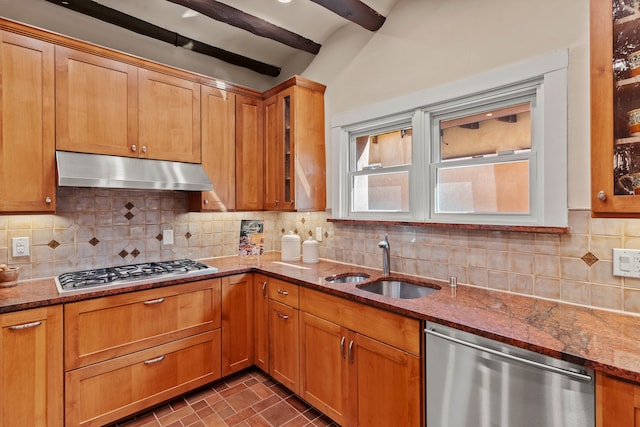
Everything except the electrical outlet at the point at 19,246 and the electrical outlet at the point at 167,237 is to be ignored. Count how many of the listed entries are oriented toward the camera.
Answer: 2

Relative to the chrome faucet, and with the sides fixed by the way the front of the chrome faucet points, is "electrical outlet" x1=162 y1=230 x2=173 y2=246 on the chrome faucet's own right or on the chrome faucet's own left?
on the chrome faucet's own right

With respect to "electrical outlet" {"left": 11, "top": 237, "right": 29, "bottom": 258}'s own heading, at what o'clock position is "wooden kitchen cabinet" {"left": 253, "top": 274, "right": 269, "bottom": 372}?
The wooden kitchen cabinet is roughly at 10 o'clock from the electrical outlet.

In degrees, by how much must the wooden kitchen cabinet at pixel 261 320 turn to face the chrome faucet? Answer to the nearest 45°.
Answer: approximately 90° to its left

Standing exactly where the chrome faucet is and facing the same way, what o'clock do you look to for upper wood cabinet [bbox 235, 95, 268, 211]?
The upper wood cabinet is roughly at 2 o'clock from the chrome faucet.

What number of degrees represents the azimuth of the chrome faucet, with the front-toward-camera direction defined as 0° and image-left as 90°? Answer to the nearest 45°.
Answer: approximately 45°

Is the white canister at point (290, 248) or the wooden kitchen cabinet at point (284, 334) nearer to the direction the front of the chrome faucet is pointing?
the wooden kitchen cabinet

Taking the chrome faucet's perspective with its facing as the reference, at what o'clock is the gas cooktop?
The gas cooktop is roughly at 1 o'clock from the chrome faucet.

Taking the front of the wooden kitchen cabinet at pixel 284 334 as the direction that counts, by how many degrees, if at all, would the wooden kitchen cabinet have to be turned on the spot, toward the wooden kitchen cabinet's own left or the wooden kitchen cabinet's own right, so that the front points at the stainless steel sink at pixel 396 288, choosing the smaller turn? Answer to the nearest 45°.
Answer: approximately 135° to the wooden kitchen cabinet's own left
